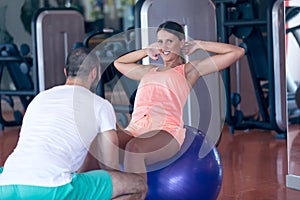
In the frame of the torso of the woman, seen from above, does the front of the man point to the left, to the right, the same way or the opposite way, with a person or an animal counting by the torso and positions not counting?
the opposite way

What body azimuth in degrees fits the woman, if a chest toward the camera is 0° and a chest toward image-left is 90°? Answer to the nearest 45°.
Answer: approximately 45°

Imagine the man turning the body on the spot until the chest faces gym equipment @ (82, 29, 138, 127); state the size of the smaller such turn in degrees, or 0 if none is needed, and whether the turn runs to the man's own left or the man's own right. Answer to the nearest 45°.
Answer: approximately 45° to the man's own left

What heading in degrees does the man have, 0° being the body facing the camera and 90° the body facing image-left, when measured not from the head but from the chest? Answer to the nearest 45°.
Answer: approximately 225°

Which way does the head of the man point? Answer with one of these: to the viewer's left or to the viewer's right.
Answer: to the viewer's right
